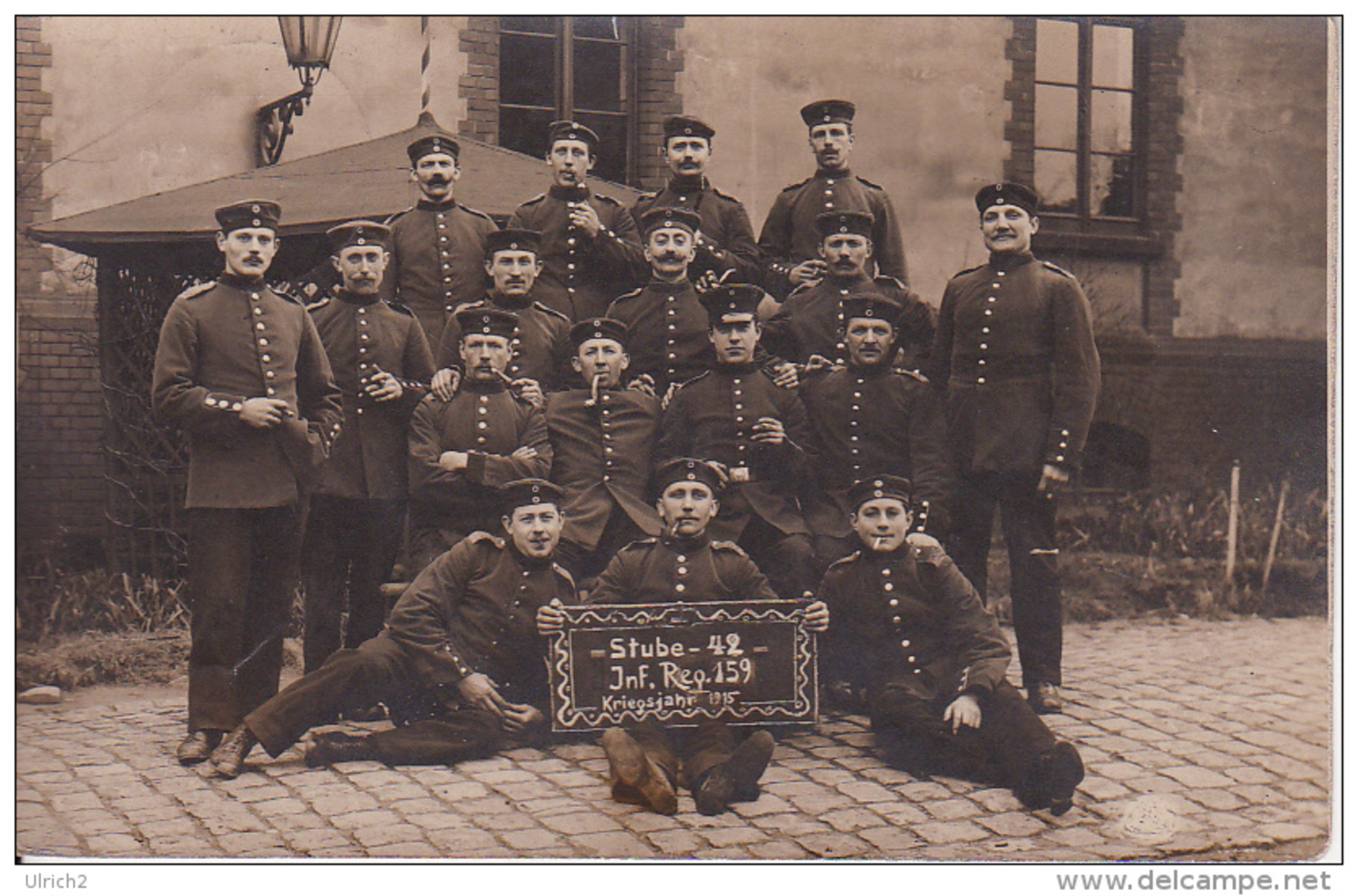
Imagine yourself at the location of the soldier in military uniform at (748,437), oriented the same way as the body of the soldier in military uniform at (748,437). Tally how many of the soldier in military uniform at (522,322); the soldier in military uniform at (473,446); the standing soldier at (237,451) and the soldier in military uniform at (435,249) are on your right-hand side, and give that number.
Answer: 4

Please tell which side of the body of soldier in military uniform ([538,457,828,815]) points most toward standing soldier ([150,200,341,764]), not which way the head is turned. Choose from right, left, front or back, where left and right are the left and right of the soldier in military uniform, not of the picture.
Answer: right

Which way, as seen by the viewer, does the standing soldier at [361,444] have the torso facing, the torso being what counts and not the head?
toward the camera

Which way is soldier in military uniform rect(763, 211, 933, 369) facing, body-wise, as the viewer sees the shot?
toward the camera

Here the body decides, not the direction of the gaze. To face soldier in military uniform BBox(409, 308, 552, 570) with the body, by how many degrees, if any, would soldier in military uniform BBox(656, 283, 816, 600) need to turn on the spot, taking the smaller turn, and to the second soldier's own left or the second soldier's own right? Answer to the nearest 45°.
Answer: approximately 90° to the second soldier's own right

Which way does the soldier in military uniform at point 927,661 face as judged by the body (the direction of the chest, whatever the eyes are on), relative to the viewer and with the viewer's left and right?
facing the viewer

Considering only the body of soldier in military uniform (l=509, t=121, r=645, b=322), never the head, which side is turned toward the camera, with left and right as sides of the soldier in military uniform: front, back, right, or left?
front
